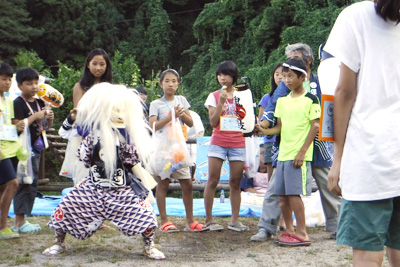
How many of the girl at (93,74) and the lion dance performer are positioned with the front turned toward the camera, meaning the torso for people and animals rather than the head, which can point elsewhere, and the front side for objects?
2

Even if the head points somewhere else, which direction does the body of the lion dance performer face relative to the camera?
toward the camera

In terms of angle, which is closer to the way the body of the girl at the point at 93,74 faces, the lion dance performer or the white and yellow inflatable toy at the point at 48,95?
the lion dance performer

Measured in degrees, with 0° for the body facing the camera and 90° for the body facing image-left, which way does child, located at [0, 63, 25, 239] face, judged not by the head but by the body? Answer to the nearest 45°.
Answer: approximately 315°

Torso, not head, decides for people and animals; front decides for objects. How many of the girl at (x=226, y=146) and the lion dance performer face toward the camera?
2

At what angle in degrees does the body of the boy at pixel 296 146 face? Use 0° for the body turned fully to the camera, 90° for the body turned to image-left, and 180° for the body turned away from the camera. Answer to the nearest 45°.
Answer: approximately 45°

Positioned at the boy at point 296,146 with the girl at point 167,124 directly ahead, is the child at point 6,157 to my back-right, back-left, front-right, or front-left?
front-left

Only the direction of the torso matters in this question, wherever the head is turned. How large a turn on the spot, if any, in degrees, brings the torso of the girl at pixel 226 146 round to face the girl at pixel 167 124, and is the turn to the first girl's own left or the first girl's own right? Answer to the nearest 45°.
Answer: approximately 90° to the first girl's own right

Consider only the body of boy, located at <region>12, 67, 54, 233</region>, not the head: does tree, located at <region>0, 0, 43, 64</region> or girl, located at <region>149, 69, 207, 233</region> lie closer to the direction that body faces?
the girl

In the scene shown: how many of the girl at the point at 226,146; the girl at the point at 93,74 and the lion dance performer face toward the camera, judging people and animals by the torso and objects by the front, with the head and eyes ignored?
3

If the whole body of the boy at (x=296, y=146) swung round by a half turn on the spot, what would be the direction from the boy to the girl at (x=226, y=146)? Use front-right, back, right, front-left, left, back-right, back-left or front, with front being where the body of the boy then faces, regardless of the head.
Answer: left

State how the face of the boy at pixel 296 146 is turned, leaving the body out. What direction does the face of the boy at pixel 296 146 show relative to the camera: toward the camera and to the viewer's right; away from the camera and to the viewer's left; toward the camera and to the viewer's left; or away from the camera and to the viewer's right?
toward the camera and to the viewer's left

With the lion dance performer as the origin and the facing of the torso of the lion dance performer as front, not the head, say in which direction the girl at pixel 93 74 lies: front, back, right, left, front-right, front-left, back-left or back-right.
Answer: back

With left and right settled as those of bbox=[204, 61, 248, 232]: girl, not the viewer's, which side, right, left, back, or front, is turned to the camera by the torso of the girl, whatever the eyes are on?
front

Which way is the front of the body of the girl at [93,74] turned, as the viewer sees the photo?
toward the camera

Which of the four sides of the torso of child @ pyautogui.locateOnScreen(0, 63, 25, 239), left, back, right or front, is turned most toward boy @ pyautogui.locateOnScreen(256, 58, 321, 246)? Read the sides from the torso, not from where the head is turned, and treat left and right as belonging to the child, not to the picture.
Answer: front

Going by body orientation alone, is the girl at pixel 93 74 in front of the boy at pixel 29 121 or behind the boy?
in front
